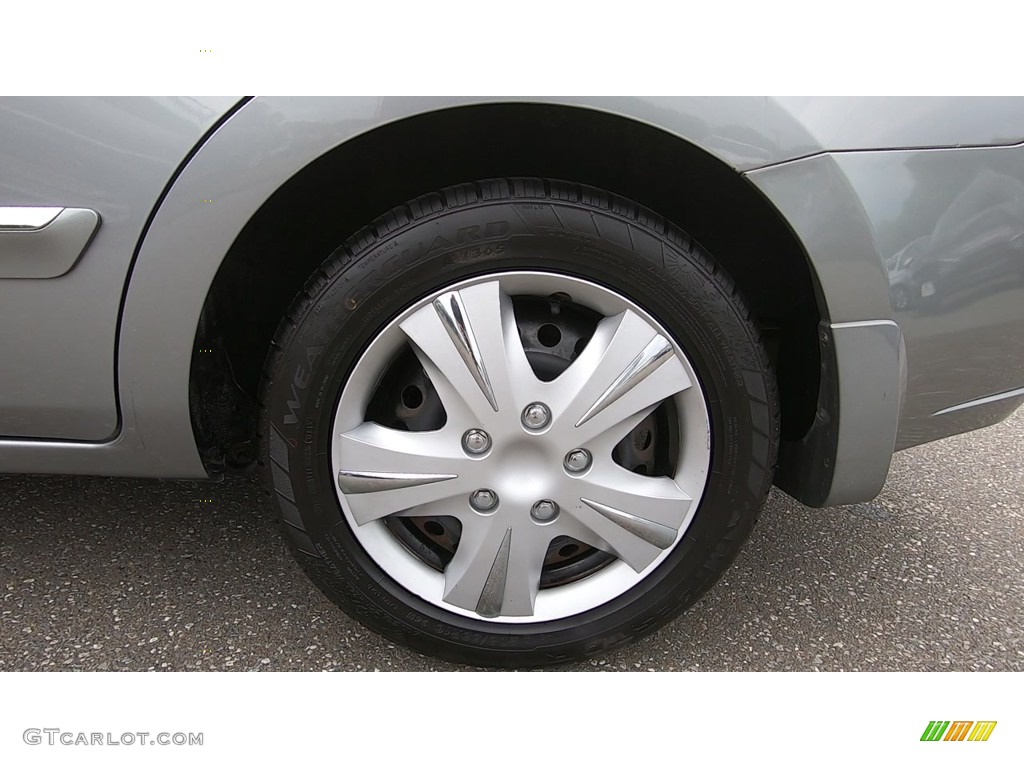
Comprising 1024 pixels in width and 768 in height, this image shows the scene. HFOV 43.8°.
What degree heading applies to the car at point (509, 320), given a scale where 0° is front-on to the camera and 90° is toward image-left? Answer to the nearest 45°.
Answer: approximately 90°
